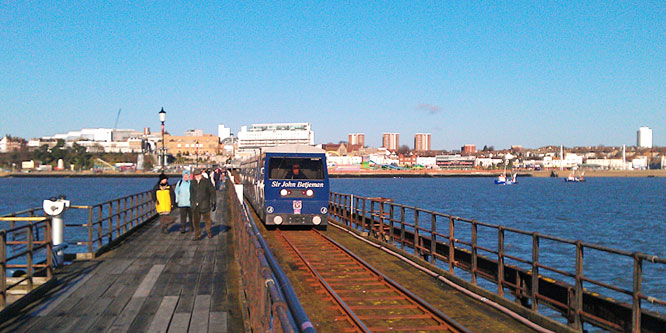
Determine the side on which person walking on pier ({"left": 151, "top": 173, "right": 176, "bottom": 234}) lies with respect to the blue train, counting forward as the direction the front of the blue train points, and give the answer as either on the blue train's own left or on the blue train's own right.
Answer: on the blue train's own right

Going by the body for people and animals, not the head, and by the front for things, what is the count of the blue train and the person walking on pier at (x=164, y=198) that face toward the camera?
2

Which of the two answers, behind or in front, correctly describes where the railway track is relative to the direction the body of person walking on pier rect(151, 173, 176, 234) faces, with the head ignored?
in front

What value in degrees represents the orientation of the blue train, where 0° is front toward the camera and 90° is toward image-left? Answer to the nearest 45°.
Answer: approximately 0°

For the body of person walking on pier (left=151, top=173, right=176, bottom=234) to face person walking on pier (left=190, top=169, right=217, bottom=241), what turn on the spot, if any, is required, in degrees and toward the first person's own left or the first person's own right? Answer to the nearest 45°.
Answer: approximately 45° to the first person's own left

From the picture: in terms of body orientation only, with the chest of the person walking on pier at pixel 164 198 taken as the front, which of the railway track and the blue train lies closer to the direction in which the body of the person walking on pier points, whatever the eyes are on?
the railway track

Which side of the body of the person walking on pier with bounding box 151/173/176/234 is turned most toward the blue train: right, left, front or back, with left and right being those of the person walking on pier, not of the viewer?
left

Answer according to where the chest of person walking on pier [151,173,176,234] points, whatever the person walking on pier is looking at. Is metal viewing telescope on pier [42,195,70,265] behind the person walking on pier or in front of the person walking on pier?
in front
